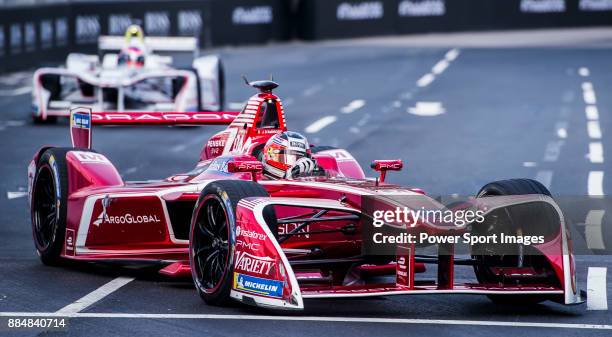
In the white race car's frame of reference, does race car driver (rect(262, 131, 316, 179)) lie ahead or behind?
ahead

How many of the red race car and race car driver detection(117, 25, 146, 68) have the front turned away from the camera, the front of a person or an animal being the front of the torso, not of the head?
0

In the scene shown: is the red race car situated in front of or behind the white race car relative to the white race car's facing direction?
in front

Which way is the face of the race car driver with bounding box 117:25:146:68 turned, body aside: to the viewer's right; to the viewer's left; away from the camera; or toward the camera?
toward the camera

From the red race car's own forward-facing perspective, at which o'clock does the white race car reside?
The white race car is roughly at 7 o'clock from the red race car.

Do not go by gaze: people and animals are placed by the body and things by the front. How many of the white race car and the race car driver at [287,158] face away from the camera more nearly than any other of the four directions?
0

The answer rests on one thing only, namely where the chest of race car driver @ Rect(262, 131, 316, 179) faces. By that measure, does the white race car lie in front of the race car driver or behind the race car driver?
behind

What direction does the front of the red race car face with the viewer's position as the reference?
facing the viewer and to the right of the viewer

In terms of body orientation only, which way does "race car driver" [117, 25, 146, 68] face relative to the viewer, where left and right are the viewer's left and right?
facing the viewer

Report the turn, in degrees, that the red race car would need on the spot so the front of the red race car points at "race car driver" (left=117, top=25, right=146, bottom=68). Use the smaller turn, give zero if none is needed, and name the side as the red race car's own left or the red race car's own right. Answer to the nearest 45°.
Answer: approximately 135° to the red race car's own left

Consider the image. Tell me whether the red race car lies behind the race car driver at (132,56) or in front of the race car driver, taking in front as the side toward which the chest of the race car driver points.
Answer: in front

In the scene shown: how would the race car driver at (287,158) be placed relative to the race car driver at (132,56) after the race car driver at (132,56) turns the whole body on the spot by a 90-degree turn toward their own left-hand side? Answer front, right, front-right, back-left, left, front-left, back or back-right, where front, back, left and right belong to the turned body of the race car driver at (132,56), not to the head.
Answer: right

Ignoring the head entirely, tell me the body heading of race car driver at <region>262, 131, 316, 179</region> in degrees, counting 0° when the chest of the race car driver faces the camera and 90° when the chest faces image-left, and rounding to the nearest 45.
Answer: approximately 315°
